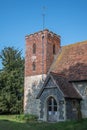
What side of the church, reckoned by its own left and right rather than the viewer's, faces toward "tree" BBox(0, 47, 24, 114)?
right

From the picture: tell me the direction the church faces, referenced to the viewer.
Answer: facing the viewer and to the left of the viewer
